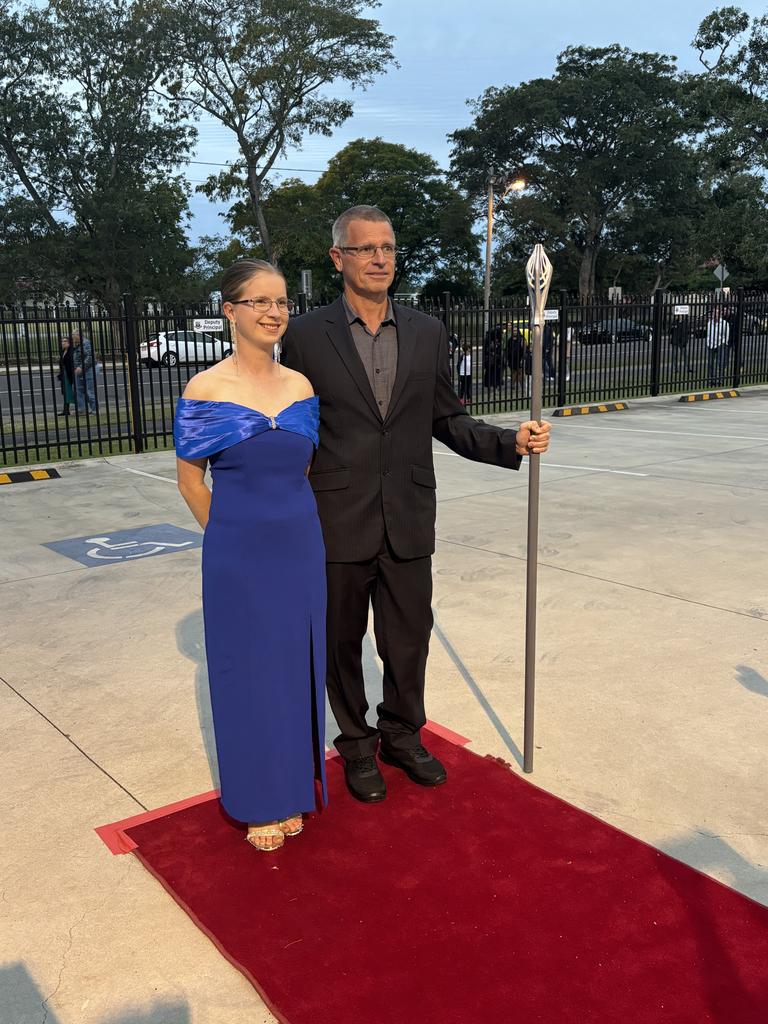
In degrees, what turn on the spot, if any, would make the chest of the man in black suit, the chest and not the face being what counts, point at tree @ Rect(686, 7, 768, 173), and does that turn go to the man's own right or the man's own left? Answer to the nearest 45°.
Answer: approximately 135° to the man's own left

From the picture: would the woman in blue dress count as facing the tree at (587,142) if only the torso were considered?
no

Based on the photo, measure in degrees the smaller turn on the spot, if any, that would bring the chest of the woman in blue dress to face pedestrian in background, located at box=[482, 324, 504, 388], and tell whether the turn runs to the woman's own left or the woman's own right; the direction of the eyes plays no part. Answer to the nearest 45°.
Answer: approximately 135° to the woman's own left

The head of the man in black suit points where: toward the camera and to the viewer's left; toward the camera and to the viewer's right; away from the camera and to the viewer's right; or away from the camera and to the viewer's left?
toward the camera and to the viewer's right

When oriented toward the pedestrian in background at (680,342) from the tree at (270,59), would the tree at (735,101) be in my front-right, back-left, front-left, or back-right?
front-left

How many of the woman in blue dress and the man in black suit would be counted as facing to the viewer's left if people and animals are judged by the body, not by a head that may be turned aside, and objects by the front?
0

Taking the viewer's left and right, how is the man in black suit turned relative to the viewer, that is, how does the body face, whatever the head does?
facing the viewer and to the right of the viewer

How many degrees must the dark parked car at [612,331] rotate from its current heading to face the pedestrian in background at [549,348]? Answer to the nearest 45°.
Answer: approximately 45° to its left

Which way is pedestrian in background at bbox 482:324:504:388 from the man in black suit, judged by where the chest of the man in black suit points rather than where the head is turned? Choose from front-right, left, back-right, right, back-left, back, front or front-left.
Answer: back-left

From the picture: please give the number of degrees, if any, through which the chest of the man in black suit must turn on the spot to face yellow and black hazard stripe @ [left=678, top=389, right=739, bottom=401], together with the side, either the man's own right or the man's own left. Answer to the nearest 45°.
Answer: approximately 135° to the man's own left
